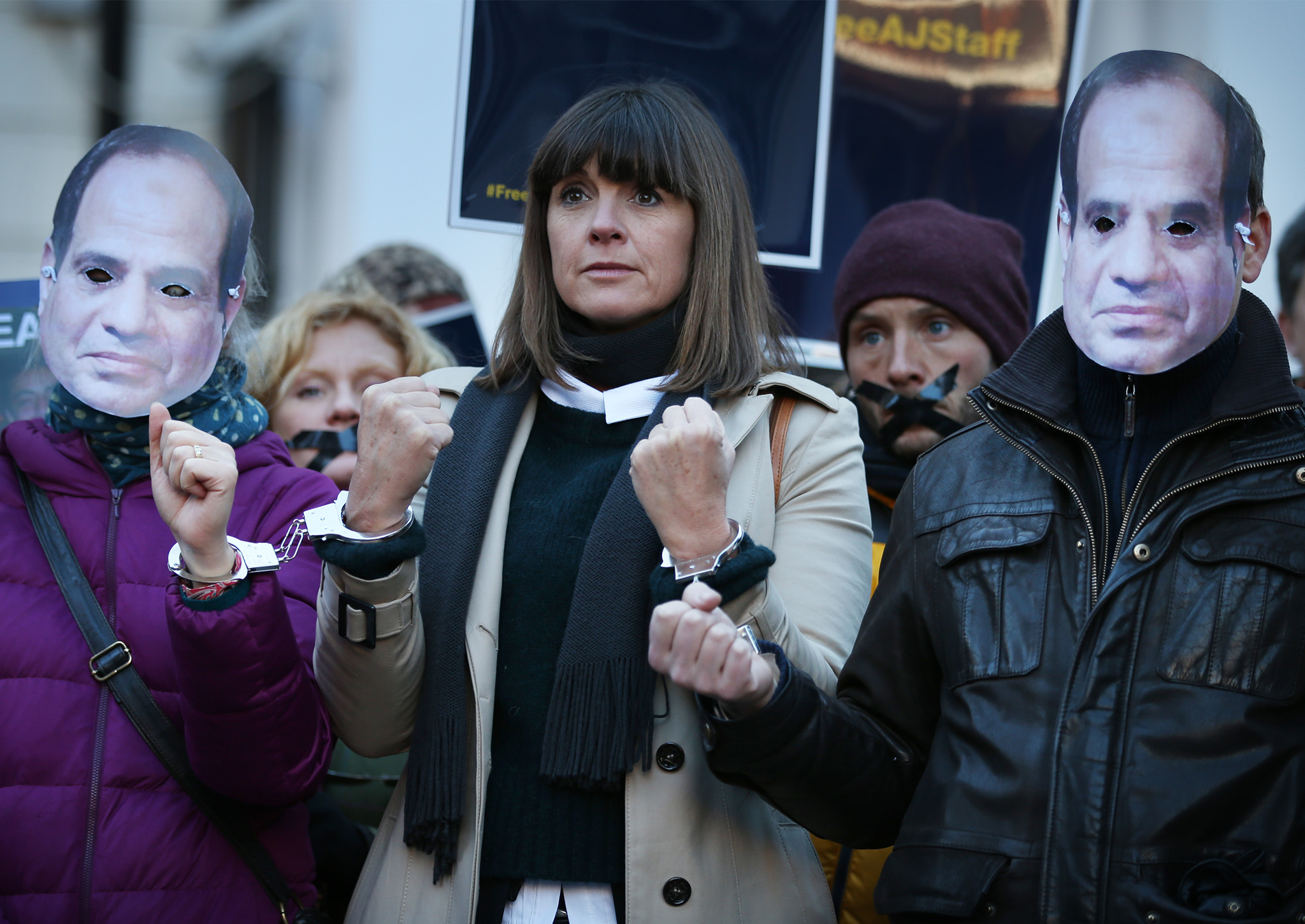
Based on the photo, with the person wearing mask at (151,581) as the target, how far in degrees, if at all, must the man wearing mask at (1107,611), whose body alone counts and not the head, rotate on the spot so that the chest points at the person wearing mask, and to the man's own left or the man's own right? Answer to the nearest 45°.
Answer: approximately 90° to the man's own right

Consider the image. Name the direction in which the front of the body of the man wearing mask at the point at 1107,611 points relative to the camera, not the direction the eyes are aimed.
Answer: toward the camera

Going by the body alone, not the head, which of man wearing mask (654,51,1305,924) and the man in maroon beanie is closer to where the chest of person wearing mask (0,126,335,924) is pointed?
the man wearing mask

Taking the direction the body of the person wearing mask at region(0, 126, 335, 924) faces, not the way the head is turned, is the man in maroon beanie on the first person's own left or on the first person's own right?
on the first person's own left

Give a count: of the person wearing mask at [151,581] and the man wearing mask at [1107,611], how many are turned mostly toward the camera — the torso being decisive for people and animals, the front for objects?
2

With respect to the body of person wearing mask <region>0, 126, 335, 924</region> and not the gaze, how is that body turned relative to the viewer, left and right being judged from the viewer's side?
facing the viewer

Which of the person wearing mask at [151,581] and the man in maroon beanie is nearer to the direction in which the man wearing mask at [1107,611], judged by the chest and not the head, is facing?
the person wearing mask

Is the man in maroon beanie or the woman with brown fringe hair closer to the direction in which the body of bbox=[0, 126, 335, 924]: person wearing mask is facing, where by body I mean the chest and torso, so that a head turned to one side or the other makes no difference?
the woman with brown fringe hair

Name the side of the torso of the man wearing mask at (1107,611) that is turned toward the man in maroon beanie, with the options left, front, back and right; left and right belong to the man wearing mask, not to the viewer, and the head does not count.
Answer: back

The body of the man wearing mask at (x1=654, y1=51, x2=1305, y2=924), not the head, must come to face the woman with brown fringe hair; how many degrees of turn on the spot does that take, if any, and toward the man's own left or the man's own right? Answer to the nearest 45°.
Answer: approximately 90° to the man's own right
